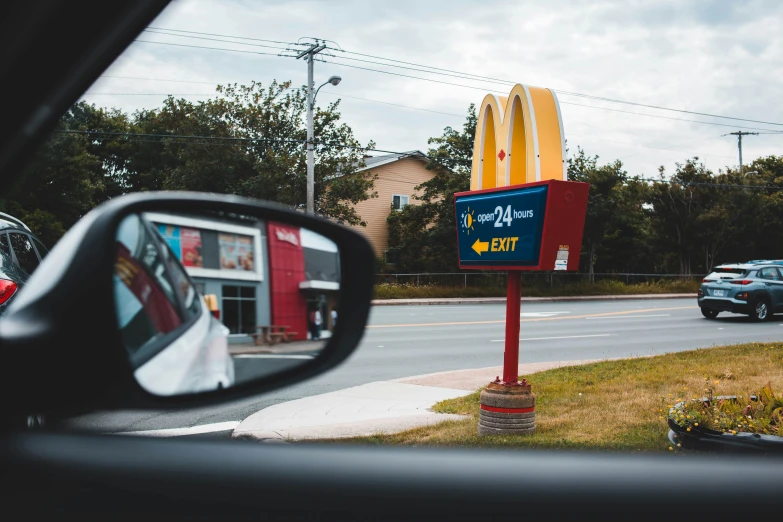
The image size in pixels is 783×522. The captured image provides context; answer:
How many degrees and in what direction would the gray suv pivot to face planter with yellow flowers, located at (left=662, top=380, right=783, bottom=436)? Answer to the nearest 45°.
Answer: approximately 135° to its right

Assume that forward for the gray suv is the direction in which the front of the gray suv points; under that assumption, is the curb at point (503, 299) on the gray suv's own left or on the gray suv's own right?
on the gray suv's own left

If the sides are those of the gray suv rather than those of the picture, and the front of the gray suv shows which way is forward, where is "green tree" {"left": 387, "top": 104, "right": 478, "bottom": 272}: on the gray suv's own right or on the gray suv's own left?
on the gray suv's own left

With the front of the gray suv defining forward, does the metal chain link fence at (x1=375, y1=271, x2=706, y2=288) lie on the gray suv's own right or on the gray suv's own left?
on the gray suv's own left

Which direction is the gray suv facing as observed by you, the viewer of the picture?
facing away from the viewer and to the right of the viewer

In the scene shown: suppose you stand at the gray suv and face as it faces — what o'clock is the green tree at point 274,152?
The green tree is roughly at 7 o'clock from the gray suv.

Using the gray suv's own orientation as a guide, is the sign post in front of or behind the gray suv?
behind

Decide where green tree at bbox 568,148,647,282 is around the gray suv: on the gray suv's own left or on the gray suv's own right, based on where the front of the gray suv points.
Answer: on the gray suv's own left

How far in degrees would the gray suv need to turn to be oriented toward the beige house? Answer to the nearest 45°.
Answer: approximately 90° to its left
